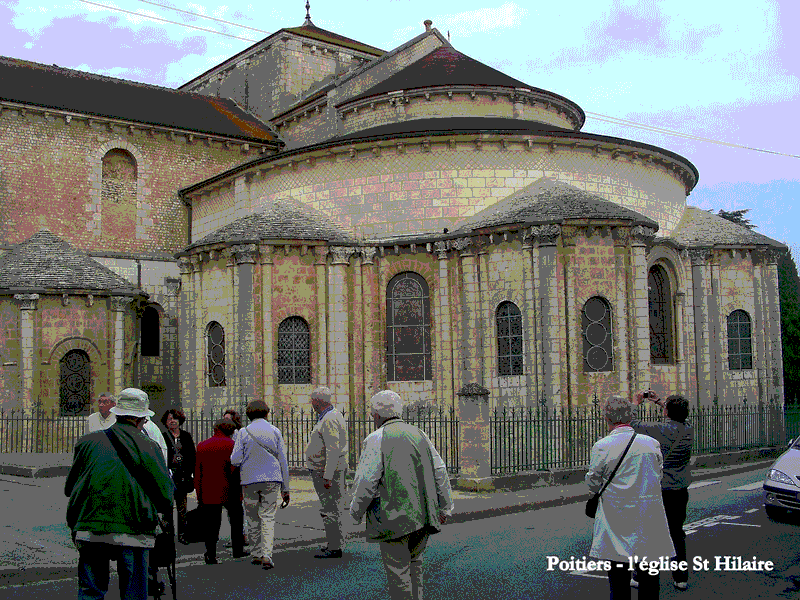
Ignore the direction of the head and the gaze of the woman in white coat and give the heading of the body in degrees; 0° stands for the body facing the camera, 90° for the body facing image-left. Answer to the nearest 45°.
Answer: approximately 135°

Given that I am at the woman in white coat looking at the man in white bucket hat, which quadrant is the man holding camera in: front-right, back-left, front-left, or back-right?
back-right

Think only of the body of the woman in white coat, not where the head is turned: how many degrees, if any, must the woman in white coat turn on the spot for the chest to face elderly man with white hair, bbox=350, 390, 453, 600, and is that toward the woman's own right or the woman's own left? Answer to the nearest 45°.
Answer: approximately 45° to the woman's own left

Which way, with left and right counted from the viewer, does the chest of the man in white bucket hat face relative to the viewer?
facing away from the viewer

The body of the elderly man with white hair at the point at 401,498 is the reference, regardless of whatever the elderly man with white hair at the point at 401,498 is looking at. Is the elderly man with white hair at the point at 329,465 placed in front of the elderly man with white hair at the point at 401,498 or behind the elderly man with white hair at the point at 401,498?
in front

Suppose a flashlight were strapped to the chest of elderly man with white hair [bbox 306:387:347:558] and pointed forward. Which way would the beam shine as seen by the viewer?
to the viewer's left

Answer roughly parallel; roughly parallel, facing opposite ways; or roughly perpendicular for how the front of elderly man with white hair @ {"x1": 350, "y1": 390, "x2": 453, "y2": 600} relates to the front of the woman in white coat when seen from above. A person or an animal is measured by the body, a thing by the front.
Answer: roughly parallel

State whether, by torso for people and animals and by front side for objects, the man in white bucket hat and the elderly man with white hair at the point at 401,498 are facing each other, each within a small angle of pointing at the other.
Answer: no

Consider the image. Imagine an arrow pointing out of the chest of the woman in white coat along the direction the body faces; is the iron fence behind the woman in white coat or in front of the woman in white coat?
in front

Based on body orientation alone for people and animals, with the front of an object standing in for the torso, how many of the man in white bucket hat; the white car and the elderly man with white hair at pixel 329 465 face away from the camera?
1

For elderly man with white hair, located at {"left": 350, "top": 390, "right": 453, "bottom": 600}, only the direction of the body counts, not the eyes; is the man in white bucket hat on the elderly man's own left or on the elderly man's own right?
on the elderly man's own left

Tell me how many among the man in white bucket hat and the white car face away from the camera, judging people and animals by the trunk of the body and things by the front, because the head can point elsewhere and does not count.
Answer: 1

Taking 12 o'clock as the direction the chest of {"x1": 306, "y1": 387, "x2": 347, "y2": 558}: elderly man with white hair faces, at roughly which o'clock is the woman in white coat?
The woman in white coat is roughly at 8 o'clock from the elderly man with white hair.

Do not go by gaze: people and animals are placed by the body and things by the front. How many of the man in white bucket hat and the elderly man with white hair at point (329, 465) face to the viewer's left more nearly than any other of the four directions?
1

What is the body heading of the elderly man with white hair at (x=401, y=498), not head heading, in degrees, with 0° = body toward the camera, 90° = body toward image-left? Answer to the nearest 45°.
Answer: approximately 135°

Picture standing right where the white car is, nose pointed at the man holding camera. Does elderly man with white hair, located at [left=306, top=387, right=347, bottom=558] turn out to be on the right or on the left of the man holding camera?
right

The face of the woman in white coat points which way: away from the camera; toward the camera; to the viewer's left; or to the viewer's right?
away from the camera
